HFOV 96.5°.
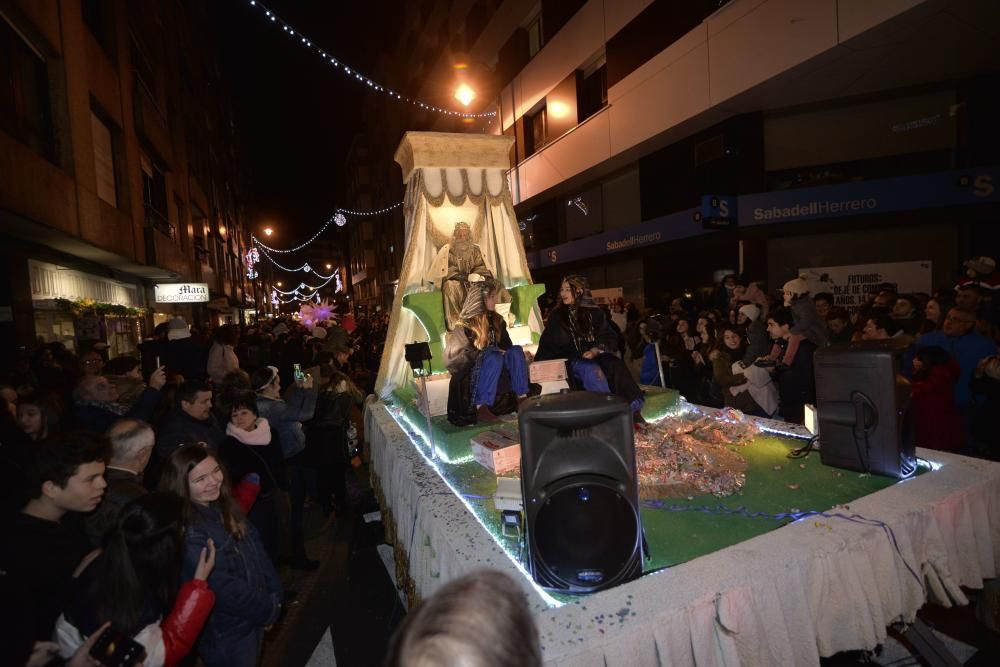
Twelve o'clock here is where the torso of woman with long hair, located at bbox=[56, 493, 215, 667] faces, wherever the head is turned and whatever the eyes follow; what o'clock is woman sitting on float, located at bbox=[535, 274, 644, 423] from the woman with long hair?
The woman sitting on float is roughly at 1 o'clock from the woman with long hair.

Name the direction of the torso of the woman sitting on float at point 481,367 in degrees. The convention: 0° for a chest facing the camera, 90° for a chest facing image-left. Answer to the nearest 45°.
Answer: approximately 315°

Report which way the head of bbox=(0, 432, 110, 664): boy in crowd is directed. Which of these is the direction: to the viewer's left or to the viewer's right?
to the viewer's right

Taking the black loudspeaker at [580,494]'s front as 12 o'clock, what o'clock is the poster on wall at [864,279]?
The poster on wall is roughly at 7 o'clock from the black loudspeaker.

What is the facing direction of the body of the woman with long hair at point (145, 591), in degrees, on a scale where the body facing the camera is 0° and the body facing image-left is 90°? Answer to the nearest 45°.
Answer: approximately 225°

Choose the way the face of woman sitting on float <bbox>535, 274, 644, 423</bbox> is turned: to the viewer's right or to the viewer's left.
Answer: to the viewer's left
